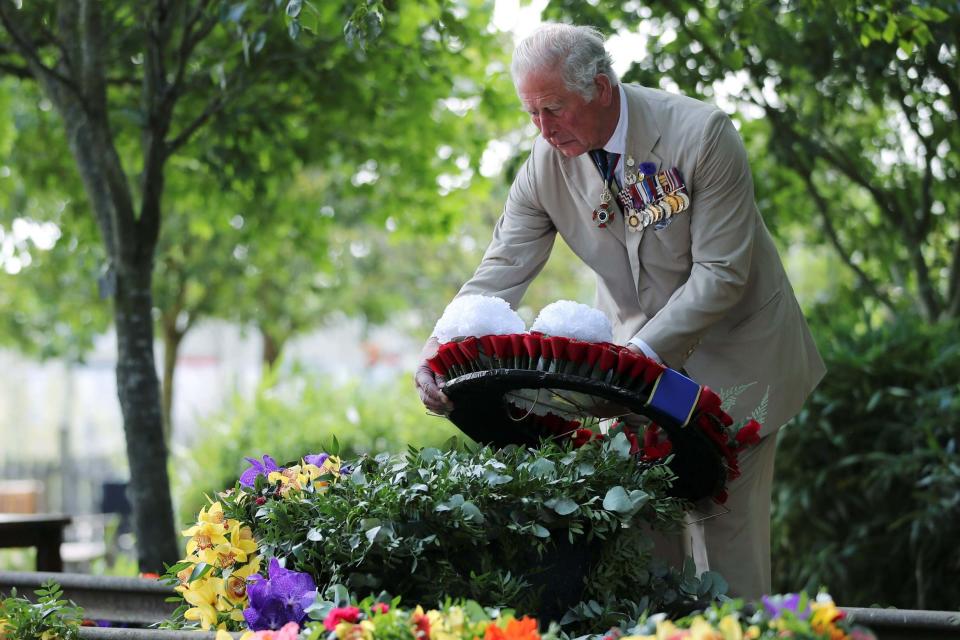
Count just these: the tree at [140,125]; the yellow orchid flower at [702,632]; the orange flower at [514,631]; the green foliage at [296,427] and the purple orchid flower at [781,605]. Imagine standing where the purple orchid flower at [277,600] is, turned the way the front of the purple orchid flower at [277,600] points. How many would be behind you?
2

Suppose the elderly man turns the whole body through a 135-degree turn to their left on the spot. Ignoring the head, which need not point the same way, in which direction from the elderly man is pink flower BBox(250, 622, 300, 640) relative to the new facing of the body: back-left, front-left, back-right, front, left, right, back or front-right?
back-right

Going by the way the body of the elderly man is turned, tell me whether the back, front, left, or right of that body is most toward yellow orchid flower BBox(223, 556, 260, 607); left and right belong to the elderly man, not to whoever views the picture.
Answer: front

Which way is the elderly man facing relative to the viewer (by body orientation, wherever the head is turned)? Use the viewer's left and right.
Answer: facing the viewer and to the left of the viewer

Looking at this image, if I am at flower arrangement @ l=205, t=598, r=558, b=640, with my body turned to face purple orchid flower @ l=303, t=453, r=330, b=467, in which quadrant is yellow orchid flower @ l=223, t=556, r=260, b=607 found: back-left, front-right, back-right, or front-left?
front-left

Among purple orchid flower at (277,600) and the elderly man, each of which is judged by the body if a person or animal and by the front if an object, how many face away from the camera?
0

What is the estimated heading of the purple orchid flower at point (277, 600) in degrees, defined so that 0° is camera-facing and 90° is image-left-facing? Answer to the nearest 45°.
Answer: approximately 0°

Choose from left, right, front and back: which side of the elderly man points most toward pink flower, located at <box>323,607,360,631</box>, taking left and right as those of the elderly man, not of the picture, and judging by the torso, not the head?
front

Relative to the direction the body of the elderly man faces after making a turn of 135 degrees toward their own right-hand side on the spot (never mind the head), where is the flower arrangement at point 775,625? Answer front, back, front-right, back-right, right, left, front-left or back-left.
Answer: back

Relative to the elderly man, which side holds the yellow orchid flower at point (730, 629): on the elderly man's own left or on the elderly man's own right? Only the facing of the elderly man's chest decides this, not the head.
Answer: on the elderly man's own left

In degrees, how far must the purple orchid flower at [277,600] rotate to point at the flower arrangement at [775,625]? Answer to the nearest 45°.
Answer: approximately 45° to its left

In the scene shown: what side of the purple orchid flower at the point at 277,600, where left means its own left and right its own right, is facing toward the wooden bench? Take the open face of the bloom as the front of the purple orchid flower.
back

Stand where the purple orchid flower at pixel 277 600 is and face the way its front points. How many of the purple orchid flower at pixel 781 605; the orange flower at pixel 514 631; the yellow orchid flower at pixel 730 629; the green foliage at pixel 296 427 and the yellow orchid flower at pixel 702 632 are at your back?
1

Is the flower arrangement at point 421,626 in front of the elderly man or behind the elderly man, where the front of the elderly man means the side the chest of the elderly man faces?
in front
